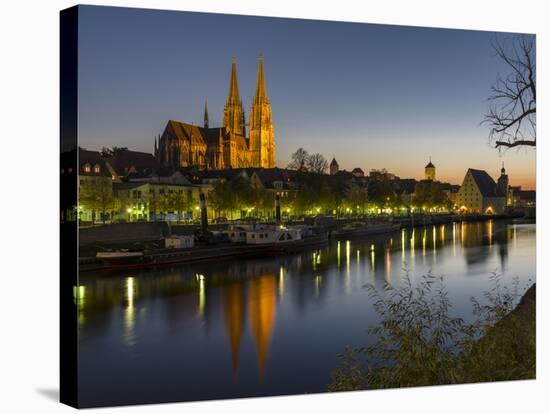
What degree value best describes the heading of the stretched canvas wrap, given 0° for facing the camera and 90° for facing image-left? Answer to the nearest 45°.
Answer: approximately 315°
